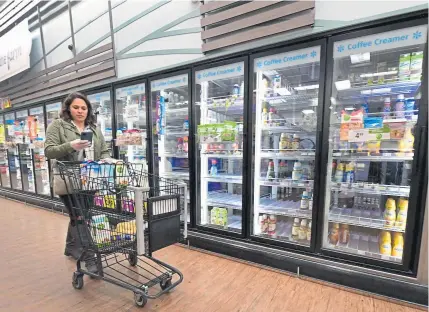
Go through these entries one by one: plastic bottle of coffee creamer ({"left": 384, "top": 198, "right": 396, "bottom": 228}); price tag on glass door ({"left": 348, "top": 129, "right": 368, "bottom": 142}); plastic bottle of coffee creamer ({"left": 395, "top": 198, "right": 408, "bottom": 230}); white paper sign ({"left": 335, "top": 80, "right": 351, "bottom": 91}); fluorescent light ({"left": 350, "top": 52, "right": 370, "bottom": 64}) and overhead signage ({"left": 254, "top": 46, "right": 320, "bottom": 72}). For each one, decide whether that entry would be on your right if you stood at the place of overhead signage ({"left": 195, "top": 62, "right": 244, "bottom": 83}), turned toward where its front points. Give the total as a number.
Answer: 0

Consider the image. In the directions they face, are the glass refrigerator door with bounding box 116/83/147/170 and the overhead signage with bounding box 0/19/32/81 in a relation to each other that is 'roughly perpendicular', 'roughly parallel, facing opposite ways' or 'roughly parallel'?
roughly parallel

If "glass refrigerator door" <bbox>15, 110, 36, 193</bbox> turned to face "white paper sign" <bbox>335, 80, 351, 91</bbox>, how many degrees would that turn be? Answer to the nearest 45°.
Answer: approximately 45° to its left

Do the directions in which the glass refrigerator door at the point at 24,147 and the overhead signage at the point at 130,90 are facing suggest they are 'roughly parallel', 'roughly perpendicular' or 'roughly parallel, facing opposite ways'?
roughly parallel

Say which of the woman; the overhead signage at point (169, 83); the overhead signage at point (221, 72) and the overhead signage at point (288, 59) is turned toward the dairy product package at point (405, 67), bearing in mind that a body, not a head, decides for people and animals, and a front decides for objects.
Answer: the woman

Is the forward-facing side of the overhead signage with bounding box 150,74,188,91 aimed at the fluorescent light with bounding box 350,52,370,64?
no

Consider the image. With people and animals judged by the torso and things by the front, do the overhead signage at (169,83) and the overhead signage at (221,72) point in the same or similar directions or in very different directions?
same or similar directions

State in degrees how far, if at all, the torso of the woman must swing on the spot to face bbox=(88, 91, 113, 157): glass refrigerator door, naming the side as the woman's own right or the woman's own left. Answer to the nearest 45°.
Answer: approximately 135° to the woman's own left

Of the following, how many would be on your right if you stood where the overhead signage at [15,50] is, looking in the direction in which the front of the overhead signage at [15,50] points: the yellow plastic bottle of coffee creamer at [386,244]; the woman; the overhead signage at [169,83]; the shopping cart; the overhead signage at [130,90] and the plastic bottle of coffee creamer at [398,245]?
0

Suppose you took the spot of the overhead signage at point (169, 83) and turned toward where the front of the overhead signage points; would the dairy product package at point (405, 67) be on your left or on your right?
on your left

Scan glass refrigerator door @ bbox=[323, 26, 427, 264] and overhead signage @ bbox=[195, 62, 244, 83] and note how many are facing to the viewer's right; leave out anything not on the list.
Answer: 0

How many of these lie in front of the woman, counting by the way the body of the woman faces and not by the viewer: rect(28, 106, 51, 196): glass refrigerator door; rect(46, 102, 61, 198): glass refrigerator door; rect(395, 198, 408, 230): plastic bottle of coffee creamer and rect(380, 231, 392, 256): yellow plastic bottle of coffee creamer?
2

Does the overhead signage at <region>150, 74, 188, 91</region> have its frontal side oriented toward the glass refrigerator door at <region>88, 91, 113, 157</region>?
no

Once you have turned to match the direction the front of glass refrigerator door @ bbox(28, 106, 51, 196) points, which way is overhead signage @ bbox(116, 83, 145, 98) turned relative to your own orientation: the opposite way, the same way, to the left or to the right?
the same way

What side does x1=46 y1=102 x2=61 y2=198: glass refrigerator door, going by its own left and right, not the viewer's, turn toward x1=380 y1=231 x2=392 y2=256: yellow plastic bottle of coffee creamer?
left

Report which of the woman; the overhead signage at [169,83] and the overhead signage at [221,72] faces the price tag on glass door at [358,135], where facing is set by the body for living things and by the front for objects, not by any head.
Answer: the woman

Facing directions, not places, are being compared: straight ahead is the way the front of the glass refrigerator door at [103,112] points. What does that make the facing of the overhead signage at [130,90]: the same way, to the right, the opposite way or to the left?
the same way

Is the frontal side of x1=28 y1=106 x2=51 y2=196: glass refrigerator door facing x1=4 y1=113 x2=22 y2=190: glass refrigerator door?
no

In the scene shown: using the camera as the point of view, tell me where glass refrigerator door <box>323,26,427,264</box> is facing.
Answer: facing the viewer and to the left of the viewer
